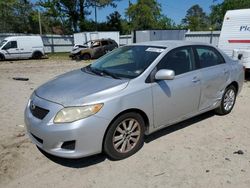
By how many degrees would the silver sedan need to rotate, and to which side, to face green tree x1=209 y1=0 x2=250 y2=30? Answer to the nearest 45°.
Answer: approximately 135° to its right

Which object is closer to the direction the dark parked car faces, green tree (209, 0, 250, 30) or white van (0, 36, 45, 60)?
the white van

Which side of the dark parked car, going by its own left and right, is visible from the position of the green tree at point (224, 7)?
back

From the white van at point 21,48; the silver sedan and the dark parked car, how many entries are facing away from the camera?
0

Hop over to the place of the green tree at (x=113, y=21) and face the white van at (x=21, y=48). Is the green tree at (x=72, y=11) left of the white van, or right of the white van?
right

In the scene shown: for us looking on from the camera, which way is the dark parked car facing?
facing the viewer and to the left of the viewer

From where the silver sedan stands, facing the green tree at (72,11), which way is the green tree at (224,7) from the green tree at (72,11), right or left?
right

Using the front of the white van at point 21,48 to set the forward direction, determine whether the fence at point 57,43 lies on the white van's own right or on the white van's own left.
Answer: on the white van's own right

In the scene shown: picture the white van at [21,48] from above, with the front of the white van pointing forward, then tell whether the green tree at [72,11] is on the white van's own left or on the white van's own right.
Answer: on the white van's own right

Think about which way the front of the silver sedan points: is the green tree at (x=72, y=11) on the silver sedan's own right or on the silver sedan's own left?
on the silver sedan's own right

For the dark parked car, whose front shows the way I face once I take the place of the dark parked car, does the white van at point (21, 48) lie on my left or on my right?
on my right

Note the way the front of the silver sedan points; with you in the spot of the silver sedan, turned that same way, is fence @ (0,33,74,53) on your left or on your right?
on your right

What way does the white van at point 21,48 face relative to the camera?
to the viewer's left

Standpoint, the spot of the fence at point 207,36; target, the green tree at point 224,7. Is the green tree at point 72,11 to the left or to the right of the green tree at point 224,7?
left

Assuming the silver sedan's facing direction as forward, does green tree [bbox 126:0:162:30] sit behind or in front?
behind
